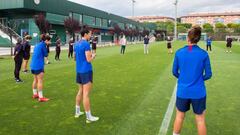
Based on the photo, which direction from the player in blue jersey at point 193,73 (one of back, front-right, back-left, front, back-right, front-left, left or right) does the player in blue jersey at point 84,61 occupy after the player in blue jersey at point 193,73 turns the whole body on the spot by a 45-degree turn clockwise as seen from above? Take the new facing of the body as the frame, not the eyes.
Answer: left

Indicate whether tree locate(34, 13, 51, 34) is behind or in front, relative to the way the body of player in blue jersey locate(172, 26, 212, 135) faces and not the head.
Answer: in front

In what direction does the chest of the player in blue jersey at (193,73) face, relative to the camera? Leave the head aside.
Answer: away from the camera
